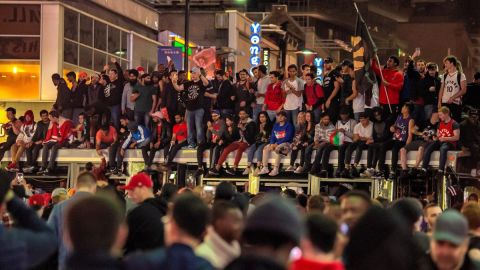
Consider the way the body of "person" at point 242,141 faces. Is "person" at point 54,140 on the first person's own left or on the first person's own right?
on the first person's own right

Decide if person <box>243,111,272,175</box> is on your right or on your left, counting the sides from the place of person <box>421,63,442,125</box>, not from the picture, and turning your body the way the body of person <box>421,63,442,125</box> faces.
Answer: on your right

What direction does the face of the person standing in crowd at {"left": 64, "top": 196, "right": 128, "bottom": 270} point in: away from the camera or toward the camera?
away from the camera

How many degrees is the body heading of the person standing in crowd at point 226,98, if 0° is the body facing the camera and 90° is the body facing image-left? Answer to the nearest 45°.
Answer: approximately 45°

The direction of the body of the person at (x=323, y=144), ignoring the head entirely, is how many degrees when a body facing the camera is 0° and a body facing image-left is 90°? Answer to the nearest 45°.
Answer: approximately 45°

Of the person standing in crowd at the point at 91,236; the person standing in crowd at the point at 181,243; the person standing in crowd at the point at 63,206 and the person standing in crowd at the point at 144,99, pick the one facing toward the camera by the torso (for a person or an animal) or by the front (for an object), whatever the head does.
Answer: the person standing in crowd at the point at 144,99

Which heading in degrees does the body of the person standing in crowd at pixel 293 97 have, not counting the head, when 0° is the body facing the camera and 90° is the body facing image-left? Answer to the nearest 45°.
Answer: approximately 0°

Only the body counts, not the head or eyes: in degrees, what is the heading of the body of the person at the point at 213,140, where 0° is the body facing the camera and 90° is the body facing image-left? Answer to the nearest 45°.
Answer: approximately 45°

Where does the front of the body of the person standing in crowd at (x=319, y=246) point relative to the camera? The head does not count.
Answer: away from the camera
